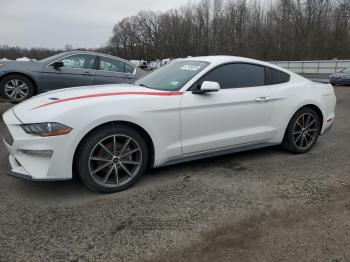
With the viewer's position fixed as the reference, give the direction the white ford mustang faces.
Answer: facing the viewer and to the left of the viewer
